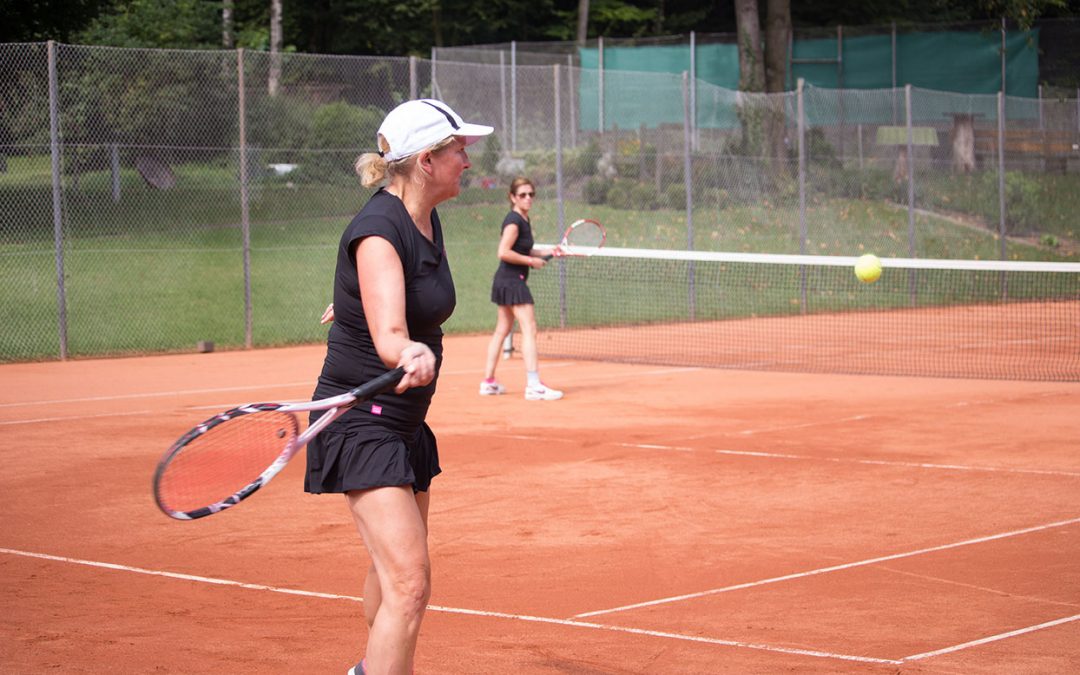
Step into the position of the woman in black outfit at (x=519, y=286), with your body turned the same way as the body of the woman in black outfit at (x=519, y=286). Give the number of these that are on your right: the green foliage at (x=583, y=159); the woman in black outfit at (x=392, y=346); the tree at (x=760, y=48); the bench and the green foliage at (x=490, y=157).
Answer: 1

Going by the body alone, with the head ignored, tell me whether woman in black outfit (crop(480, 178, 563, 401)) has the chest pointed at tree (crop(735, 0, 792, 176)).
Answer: no

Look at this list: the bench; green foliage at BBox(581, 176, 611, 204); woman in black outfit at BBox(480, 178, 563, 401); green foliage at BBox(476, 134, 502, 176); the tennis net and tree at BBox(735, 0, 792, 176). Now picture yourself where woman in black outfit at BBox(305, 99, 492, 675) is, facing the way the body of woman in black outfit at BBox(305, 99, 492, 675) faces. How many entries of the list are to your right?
0

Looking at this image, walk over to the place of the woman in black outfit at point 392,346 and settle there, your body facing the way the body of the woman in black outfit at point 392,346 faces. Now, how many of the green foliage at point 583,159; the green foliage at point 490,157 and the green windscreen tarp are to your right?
0

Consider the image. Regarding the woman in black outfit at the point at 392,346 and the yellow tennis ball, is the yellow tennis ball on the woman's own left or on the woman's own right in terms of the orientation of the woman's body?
on the woman's own left

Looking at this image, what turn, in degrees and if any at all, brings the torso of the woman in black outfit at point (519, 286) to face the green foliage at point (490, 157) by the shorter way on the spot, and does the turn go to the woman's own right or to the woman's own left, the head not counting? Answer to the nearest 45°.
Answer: approximately 90° to the woman's own left

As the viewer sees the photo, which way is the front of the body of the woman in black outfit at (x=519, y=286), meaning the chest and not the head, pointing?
to the viewer's right

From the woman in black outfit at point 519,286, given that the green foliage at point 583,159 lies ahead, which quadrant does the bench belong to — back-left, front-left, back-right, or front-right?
front-right

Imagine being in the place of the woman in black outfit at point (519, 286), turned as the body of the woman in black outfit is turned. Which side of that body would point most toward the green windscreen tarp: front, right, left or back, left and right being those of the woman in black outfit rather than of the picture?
left

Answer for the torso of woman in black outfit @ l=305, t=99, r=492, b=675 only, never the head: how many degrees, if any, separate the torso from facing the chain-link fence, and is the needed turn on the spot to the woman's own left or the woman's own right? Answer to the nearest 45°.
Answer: approximately 90° to the woman's own left

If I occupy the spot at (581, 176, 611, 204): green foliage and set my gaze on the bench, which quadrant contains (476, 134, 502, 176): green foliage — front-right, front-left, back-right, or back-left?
back-left

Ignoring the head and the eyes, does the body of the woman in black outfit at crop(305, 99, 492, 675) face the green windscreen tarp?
no

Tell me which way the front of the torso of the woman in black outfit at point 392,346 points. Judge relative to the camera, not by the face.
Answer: to the viewer's right

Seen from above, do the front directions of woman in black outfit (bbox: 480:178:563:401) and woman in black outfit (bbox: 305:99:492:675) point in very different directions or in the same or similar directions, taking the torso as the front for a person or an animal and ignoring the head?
same or similar directions

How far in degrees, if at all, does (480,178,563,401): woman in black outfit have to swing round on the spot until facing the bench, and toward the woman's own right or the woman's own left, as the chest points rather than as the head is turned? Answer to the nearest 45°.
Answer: approximately 45° to the woman's own left

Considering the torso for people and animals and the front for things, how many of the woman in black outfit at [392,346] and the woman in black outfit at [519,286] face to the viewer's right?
2

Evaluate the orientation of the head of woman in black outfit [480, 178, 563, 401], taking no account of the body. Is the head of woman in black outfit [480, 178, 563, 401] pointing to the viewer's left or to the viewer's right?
to the viewer's right
